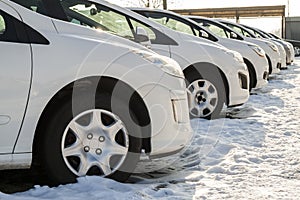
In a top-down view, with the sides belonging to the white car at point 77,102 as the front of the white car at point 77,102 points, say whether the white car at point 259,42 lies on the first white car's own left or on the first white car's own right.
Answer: on the first white car's own left

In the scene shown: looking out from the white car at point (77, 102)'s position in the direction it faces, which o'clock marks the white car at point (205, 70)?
the white car at point (205, 70) is roughly at 10 o'clock from the white car at point (77, 102).

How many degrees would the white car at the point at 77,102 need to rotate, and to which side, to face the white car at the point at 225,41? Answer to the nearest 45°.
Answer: approximately 45° to its left

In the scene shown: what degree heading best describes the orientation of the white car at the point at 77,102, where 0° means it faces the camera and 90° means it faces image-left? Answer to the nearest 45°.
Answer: approximately 270°
